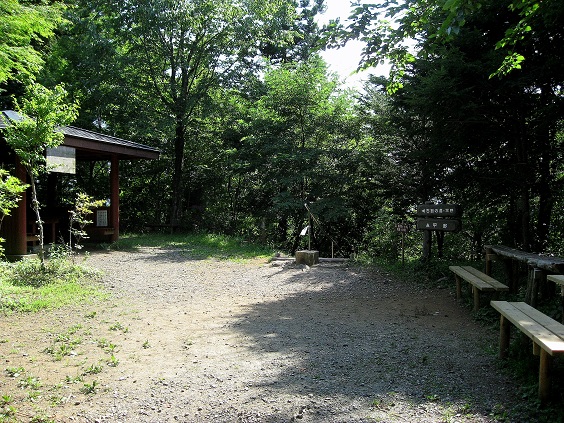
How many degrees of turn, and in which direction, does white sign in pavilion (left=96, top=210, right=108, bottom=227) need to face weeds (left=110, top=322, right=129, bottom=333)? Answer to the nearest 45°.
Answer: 0° — it already faces it

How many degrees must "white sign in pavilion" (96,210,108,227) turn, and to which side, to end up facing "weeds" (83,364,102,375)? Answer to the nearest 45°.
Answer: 0° — it already faces it

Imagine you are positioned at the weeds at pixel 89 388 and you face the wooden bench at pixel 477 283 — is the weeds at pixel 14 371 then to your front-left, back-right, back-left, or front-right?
back-left

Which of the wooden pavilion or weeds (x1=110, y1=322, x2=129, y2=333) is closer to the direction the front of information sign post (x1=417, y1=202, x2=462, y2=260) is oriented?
the weeds

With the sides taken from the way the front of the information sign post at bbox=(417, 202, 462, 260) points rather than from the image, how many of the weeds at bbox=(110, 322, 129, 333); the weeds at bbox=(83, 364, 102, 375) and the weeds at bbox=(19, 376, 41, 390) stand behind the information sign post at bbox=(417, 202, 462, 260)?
0

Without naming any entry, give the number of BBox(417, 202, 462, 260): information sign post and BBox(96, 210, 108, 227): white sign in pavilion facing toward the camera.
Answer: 2

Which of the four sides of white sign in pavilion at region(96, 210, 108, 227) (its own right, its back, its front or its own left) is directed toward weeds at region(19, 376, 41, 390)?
front

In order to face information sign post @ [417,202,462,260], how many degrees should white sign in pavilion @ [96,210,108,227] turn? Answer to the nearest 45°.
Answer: approximately 45° to its left

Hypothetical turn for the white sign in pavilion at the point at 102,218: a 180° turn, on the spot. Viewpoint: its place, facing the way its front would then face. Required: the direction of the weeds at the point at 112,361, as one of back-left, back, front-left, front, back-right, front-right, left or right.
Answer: back

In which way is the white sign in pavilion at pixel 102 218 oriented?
toward the camera

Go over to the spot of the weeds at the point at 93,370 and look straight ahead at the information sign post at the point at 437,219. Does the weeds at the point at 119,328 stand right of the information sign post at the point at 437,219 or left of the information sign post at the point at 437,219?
left

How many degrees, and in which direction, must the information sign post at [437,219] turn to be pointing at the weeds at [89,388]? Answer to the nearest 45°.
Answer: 0° — it already faces it

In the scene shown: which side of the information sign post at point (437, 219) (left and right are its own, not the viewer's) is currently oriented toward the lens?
front

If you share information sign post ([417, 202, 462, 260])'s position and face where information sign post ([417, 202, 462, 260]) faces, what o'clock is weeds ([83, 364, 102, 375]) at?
The weeds is roughly at 1 o'clock from the information sign post.

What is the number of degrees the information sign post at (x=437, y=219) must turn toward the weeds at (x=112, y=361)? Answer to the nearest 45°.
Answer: approximately 45° to its right

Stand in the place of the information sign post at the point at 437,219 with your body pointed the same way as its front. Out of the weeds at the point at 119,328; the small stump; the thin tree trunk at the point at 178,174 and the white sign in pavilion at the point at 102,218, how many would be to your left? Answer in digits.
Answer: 0

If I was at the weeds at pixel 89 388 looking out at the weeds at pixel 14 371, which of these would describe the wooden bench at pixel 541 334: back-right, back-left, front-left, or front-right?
back-right

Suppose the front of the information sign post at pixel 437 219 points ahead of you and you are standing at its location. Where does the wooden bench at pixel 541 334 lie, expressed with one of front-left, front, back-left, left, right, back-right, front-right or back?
front

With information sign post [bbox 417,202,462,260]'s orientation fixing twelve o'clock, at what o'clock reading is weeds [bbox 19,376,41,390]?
The weeds is roughly at 1 o'clock from the information sign post.

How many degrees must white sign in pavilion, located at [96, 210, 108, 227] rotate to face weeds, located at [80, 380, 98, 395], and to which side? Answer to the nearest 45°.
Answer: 0° — it already faces it

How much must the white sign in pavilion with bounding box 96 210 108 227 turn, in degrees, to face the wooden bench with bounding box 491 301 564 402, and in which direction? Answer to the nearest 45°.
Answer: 0° — it already faces it
